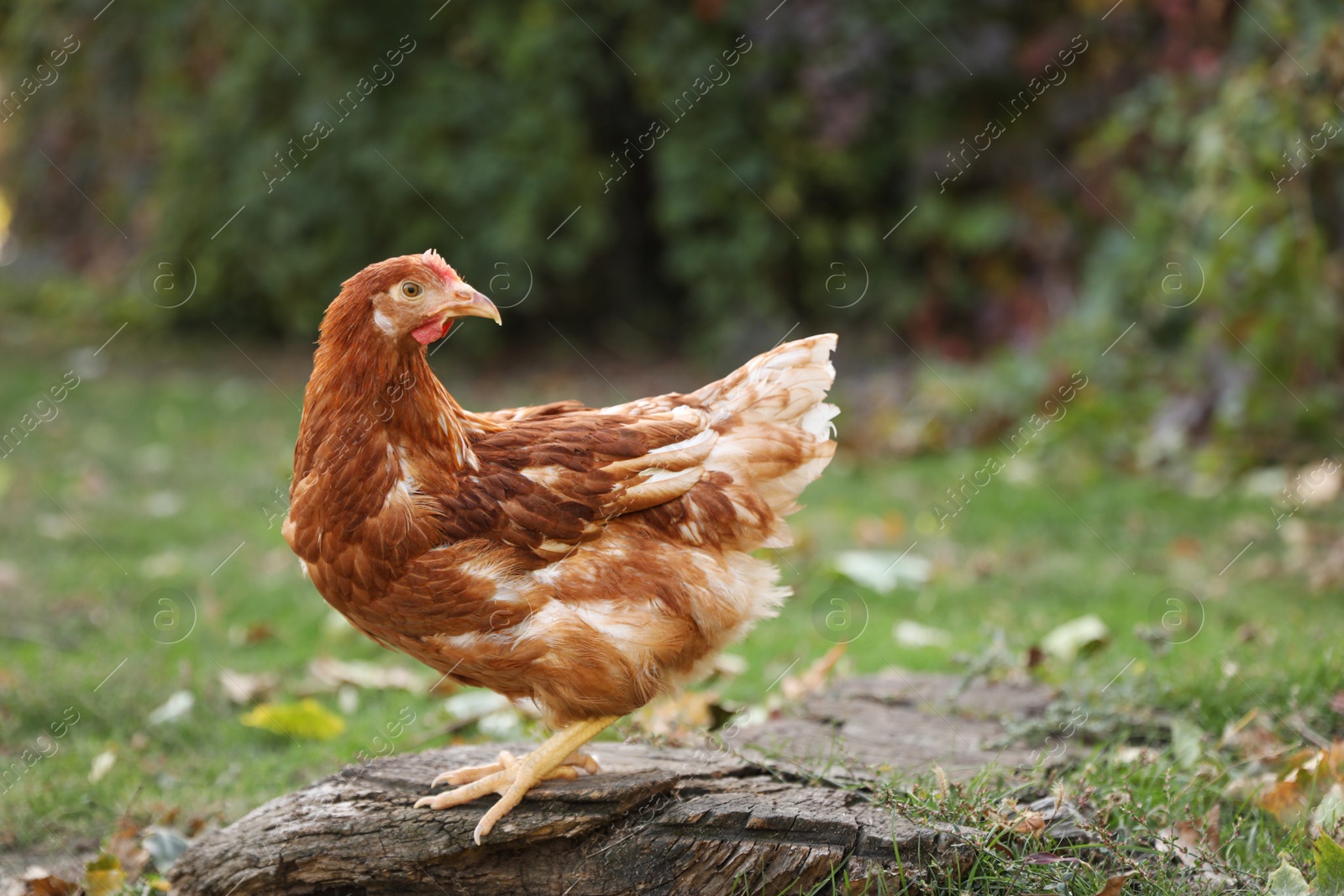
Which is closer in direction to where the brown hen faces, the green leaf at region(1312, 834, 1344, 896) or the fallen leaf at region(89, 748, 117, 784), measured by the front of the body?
the fallen leaf

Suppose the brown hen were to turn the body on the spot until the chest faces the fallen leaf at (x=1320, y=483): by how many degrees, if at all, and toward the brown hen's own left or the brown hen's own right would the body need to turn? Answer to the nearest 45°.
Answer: approximately 135° to the brown hen's own right

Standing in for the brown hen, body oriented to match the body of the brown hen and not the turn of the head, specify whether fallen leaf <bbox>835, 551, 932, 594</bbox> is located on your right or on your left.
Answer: on your right

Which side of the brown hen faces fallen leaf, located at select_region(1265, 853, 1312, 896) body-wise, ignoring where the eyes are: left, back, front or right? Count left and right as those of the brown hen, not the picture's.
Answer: back

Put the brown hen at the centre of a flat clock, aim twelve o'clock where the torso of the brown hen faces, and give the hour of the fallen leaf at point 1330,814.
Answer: The fallen leaf is roughly at 6 o'clock from the brown hen.

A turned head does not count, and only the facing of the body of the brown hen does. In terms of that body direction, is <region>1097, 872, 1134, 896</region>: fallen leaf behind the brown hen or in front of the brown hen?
behind

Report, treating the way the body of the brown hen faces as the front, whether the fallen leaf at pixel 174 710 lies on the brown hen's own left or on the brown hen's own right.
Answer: on the brown hen's own right

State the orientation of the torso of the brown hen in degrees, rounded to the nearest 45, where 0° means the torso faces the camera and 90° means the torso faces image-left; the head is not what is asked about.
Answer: approximately 90°

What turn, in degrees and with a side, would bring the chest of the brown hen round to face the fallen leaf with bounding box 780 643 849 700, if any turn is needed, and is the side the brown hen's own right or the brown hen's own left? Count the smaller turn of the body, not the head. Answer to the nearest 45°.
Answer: approximately 135° to the brown hen's own right
